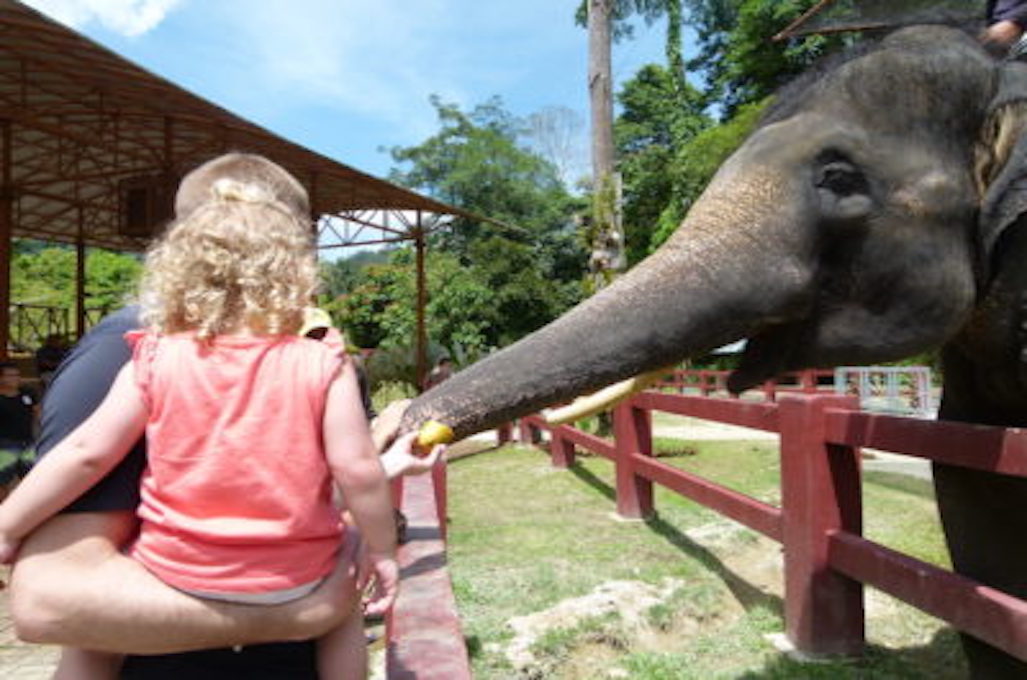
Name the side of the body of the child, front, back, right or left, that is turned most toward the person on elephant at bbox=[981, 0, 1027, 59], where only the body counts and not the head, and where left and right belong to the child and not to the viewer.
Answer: right

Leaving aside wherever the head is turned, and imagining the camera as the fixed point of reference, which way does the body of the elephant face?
to the viewer's left

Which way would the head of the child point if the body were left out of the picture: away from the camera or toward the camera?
away from the camera

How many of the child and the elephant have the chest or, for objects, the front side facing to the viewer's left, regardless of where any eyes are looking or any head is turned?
1

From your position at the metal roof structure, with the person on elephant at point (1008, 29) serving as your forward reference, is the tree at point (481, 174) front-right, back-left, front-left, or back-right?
back-left

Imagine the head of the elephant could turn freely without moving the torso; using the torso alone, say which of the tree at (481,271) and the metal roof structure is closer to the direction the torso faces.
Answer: the metal roof structure

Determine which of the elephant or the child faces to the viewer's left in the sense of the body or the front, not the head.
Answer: the elephant

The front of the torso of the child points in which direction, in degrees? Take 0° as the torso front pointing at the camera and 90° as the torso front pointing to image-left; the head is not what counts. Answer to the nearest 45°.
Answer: approximately 180°
